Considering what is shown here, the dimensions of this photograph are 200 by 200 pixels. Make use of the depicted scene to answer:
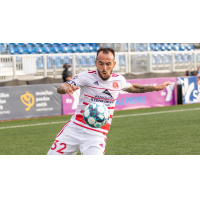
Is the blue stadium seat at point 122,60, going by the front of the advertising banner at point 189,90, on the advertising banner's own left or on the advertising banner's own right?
on the advertising banner's own right

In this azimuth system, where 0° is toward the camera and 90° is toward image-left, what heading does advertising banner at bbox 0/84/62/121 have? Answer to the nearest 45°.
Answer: approximately 0°

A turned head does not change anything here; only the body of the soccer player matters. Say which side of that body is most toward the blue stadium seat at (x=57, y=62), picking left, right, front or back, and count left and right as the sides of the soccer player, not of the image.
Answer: back

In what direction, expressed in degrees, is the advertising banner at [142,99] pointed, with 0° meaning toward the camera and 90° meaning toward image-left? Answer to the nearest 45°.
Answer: approximately 0°

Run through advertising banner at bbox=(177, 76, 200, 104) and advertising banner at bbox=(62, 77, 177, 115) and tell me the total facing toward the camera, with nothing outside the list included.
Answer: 2

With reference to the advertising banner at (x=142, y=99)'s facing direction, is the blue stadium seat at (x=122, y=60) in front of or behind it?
behind

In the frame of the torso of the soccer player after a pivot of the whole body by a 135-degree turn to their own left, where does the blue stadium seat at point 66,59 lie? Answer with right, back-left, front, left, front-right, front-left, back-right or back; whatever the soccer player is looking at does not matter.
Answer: front-left

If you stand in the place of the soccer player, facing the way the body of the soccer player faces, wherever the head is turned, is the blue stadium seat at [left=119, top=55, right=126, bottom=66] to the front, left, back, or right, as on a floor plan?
back
